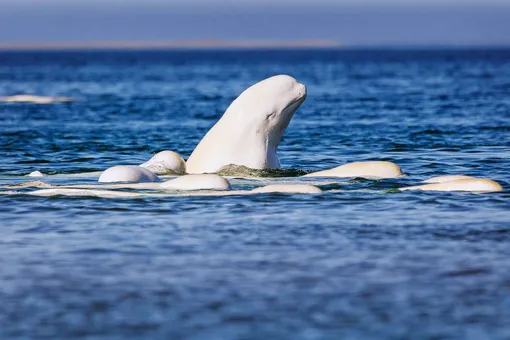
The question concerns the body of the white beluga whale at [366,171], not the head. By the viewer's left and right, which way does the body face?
facing to the right of the viewer

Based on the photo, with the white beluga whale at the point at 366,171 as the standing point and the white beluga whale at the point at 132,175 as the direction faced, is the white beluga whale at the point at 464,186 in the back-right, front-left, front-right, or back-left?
back-left

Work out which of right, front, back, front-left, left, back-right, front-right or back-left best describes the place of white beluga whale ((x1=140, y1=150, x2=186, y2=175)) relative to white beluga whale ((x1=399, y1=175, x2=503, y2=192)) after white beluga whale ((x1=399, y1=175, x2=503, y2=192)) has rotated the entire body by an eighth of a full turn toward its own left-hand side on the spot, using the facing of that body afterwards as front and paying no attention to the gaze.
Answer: back-left

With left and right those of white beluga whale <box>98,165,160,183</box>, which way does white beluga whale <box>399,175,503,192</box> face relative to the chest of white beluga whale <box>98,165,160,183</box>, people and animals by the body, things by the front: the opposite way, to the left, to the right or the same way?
the opposite way

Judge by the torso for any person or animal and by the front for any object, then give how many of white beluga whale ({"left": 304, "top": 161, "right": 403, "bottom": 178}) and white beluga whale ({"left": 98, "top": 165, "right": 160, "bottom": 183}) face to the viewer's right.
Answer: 1

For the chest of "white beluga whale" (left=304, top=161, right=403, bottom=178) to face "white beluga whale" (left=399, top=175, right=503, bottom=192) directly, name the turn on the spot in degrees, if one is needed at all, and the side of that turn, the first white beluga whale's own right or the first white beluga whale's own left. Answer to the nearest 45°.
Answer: approximately 45° to the first white beluga whale's own right

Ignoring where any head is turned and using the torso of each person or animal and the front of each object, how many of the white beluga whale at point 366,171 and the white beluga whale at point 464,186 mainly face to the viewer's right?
2

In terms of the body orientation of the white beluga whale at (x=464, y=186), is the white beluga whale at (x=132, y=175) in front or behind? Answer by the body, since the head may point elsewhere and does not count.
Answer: behind

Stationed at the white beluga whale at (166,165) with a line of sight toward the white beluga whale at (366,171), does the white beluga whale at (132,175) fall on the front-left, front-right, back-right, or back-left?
back-right

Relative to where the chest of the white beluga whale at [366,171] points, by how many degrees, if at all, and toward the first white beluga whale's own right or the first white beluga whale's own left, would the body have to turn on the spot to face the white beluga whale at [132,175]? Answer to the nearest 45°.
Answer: approximately 180°

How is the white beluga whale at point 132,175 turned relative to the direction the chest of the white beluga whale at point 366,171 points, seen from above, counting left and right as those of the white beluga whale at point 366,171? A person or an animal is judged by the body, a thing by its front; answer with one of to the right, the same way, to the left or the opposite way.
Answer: the opposite way

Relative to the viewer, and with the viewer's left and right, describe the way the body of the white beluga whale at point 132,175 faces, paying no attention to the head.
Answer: facing to the left of the viewer

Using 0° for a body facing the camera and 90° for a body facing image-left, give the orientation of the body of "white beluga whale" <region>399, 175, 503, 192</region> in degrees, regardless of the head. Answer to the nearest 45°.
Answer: approximately 270°
